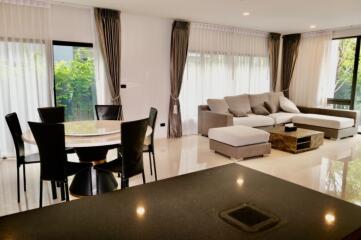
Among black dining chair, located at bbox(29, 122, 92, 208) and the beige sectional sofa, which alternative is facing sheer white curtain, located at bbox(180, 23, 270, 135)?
the black dining chair

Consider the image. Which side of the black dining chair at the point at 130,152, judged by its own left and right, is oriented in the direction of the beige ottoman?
right

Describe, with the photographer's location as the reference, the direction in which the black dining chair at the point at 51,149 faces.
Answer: facing away from the viewer and to the right of the viewer

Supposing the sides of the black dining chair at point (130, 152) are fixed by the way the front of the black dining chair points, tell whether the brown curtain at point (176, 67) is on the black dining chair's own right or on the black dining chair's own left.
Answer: on the black dining chair's own right

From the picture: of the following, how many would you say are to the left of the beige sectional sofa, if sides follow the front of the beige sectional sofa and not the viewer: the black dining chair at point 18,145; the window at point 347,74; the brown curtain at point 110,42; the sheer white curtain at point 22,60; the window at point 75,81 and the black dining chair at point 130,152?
1

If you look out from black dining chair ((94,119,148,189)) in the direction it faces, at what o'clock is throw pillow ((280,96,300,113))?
The throw pillow is roughly at 3 o'clock from the black dining chair.

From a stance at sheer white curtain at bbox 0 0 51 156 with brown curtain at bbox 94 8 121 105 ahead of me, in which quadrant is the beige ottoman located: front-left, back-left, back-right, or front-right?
front-right

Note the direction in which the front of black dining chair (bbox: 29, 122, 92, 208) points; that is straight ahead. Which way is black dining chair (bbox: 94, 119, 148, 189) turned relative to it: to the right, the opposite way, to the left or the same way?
to the left

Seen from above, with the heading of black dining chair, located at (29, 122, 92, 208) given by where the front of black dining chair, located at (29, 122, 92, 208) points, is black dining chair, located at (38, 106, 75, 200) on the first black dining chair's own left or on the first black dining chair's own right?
on the first black dining chair's own left

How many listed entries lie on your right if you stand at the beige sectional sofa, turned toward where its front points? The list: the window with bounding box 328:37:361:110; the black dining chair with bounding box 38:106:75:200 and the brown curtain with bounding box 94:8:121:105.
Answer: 2

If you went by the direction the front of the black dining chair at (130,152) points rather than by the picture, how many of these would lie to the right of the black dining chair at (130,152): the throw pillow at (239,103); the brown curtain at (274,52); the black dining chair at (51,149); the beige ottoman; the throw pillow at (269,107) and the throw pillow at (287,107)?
5

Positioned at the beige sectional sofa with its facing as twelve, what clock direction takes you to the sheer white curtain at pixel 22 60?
The sheer white curtain is roughly at 3 o'clock from the beige sectional sofa.

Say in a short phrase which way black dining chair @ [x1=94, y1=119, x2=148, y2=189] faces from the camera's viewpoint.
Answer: facing away from the viewer and to the left of the viewer

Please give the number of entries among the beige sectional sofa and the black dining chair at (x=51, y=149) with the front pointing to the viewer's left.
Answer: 0

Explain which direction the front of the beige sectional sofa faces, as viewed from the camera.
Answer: facing the viewer and to the right of the viewer

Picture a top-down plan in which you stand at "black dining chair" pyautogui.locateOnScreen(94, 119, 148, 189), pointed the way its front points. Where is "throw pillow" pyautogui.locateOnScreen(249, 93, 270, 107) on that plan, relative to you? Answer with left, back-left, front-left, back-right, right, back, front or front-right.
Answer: right

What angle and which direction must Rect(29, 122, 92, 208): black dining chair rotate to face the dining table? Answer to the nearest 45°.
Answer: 0° — it already faces it

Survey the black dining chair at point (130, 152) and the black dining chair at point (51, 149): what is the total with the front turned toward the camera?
0
